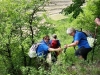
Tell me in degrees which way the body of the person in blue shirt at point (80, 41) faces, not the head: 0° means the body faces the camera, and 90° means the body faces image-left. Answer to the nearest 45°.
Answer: approximately 90°
